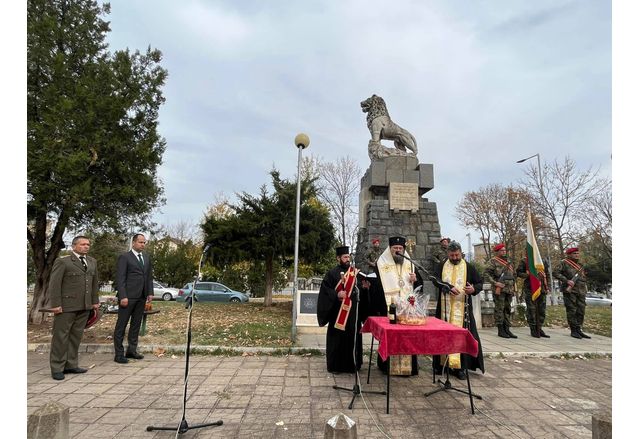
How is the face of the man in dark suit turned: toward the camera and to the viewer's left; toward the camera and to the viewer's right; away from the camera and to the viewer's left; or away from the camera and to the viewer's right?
toward the camera and to the viewer's right

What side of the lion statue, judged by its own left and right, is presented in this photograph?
left

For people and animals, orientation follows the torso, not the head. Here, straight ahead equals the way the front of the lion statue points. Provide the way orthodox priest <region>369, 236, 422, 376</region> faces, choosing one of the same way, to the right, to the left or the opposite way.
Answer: to the left

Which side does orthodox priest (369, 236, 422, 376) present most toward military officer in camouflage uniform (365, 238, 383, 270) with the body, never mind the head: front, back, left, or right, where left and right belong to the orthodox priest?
back

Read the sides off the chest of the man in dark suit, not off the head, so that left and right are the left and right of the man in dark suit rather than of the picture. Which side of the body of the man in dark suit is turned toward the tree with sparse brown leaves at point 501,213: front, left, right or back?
left

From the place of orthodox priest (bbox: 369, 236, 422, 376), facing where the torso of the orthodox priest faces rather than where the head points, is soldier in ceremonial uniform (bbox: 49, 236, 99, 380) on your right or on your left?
on your right
